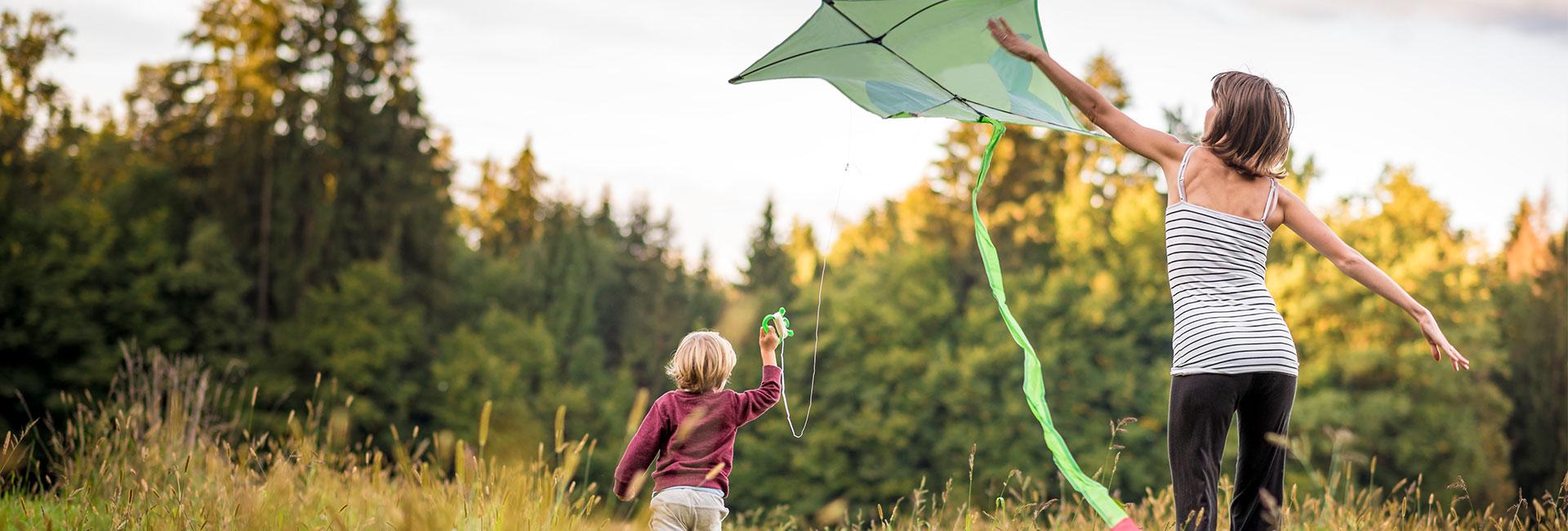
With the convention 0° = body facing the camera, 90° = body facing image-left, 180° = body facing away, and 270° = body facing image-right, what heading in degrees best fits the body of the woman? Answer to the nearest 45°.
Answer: approximately 180°

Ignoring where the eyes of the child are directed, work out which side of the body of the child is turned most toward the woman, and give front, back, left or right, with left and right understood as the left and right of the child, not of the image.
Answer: right

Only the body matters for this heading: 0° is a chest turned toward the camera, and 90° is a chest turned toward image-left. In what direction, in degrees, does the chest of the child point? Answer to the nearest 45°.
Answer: approximately 180°

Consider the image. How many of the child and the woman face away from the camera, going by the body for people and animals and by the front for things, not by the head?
2

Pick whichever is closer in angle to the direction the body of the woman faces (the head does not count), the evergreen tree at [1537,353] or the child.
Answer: the evergreen tree

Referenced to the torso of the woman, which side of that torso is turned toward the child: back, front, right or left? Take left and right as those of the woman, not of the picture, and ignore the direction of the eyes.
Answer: left

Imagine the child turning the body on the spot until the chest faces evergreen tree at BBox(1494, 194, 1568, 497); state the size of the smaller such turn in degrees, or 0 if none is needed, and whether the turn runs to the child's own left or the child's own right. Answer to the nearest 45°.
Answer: approximately 45° to the child's own right
